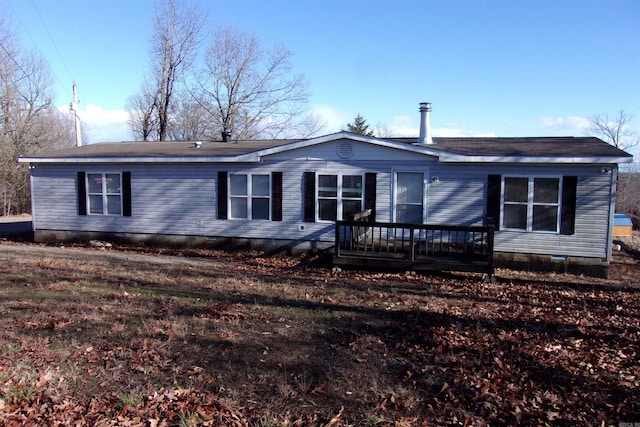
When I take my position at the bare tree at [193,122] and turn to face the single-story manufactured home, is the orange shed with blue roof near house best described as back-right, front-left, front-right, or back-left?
front-left

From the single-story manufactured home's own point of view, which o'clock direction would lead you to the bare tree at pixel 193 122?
The bare tree is roughly at 5 o'clock from the single-story manufactured home.

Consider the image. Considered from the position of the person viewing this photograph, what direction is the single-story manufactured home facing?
facing the viewer

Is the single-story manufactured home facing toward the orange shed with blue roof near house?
no
